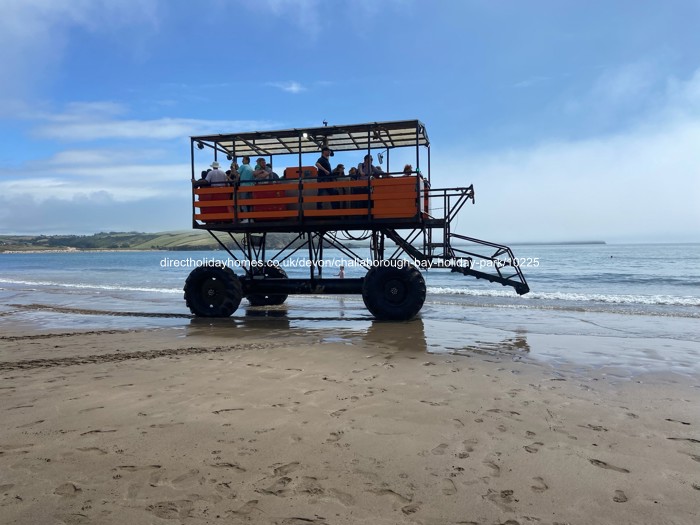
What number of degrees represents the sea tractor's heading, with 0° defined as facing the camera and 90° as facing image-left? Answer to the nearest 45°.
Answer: approximately 90°

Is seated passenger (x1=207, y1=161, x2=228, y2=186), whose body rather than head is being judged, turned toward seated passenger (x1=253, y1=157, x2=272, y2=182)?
no
